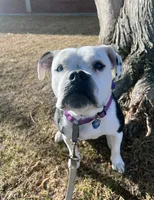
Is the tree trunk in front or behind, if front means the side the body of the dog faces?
behind

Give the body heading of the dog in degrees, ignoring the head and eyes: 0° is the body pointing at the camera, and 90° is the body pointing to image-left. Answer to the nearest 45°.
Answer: approximately 0°
